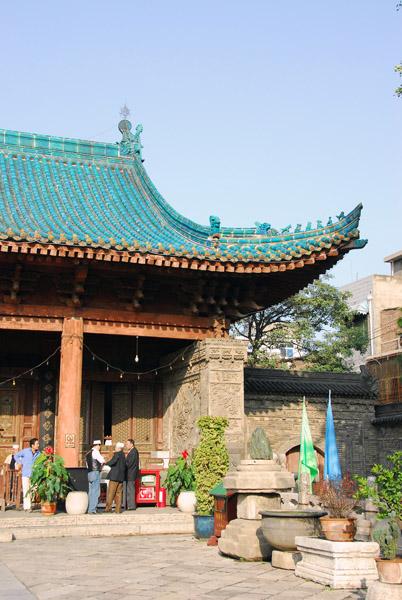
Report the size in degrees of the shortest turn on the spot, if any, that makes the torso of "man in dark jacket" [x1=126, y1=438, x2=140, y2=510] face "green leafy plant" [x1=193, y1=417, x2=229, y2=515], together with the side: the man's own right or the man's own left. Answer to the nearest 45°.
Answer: approximately 135° to the man's own left

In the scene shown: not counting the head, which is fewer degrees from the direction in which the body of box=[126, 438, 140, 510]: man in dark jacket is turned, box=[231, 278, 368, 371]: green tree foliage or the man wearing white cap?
the man wearing white cap

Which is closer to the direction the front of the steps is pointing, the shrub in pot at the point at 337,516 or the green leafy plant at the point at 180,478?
the shrub in pot

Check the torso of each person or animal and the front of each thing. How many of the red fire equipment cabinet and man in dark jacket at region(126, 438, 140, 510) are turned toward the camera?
1

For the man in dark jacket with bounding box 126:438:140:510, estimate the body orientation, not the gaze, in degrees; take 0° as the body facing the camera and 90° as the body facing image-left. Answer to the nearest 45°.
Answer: approximately 90°

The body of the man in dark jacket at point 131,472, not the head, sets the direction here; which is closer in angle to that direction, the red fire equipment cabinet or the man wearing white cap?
the man wearing white cap

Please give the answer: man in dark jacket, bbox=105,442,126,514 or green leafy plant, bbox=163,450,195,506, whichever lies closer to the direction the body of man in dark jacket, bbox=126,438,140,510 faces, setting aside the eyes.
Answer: the man in dark jacket
